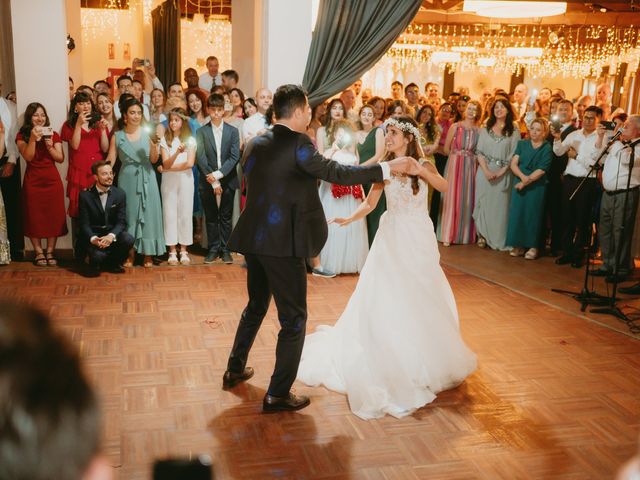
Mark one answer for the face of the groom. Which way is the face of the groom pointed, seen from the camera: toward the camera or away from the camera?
away from the camera

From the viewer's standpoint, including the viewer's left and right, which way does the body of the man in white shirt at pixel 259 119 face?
facing the viewer and to the right of the viewer

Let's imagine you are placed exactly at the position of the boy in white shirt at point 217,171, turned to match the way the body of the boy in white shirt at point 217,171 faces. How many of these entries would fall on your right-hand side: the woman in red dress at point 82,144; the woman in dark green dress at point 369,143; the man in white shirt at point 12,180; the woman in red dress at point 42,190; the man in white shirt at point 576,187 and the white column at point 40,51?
4

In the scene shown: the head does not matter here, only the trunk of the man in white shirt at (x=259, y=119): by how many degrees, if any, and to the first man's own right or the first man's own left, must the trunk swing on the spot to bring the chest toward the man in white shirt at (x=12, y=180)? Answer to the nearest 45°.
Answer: approximately 135° to the first man's own right

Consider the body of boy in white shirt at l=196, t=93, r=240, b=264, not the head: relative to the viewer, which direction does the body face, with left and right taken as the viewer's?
facing the viewer

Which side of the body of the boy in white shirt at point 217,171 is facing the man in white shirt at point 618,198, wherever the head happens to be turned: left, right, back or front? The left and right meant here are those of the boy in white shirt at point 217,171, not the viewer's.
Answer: left

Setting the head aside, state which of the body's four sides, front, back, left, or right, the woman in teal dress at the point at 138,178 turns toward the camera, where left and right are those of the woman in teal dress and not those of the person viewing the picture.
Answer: front

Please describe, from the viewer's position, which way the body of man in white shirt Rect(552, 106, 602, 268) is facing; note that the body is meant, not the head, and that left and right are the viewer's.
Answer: facing the viewer and to the left of the viewer

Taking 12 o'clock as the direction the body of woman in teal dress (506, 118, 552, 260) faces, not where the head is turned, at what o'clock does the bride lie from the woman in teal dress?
The bride is roughly at 11 o'clock from the woman in teal dress.

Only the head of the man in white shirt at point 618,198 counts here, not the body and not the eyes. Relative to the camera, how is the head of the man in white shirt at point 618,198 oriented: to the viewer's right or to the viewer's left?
to the viewer's left

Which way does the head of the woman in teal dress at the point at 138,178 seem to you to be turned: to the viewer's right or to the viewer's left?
to the viewer's right

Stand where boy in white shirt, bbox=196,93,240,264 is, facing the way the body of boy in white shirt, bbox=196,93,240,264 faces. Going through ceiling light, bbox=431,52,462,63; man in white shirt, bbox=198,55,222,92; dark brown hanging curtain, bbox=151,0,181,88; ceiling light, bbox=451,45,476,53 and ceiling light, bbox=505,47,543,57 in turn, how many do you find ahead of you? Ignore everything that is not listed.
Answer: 0

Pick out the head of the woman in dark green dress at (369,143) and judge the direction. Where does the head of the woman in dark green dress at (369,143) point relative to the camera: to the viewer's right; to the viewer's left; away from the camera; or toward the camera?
toward the camera

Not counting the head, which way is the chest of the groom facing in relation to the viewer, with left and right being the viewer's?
facing away from the viewer and to the right of the viewer

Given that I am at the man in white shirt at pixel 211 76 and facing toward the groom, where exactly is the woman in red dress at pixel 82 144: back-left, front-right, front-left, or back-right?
front-right

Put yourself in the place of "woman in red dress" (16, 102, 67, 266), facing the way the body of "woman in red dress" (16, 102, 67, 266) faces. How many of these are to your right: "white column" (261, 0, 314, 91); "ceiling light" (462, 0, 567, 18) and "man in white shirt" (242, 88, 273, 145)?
0
